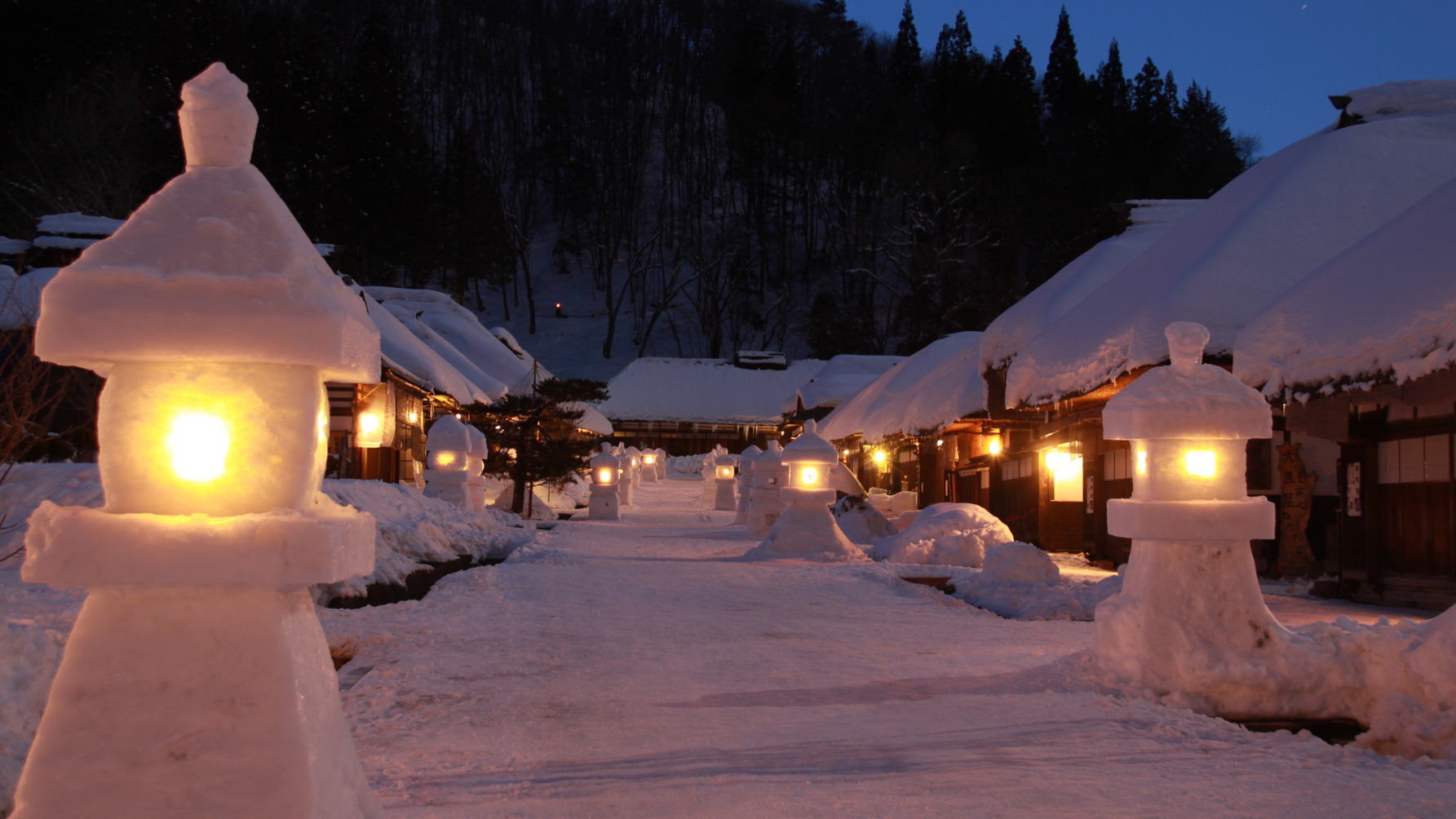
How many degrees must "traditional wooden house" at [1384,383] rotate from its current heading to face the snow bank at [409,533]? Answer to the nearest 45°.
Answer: approximately 45° to its right

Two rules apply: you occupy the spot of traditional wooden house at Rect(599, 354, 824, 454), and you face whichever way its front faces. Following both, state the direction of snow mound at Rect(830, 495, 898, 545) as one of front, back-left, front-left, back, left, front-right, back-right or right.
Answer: front

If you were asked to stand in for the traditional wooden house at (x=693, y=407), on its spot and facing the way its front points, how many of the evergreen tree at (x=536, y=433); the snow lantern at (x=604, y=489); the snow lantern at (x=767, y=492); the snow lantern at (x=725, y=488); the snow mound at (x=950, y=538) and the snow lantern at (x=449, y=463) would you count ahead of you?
6

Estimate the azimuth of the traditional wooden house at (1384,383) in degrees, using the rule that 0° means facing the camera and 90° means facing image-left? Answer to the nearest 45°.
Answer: approximately 45°

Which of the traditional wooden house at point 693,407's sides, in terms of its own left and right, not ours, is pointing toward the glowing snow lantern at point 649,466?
front

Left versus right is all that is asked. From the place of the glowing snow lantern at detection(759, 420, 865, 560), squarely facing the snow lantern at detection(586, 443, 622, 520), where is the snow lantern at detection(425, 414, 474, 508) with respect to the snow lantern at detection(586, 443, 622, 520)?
left

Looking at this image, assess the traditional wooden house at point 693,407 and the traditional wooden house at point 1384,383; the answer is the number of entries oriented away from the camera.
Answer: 0

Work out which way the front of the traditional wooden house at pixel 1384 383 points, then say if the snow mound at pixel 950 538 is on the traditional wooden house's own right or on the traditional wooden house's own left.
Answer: on the traditional wooden house's own right

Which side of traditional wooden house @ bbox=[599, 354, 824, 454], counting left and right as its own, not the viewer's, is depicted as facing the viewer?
front

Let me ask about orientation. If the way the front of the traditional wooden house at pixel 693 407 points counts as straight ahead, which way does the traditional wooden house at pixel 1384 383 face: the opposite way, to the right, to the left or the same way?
to the right
